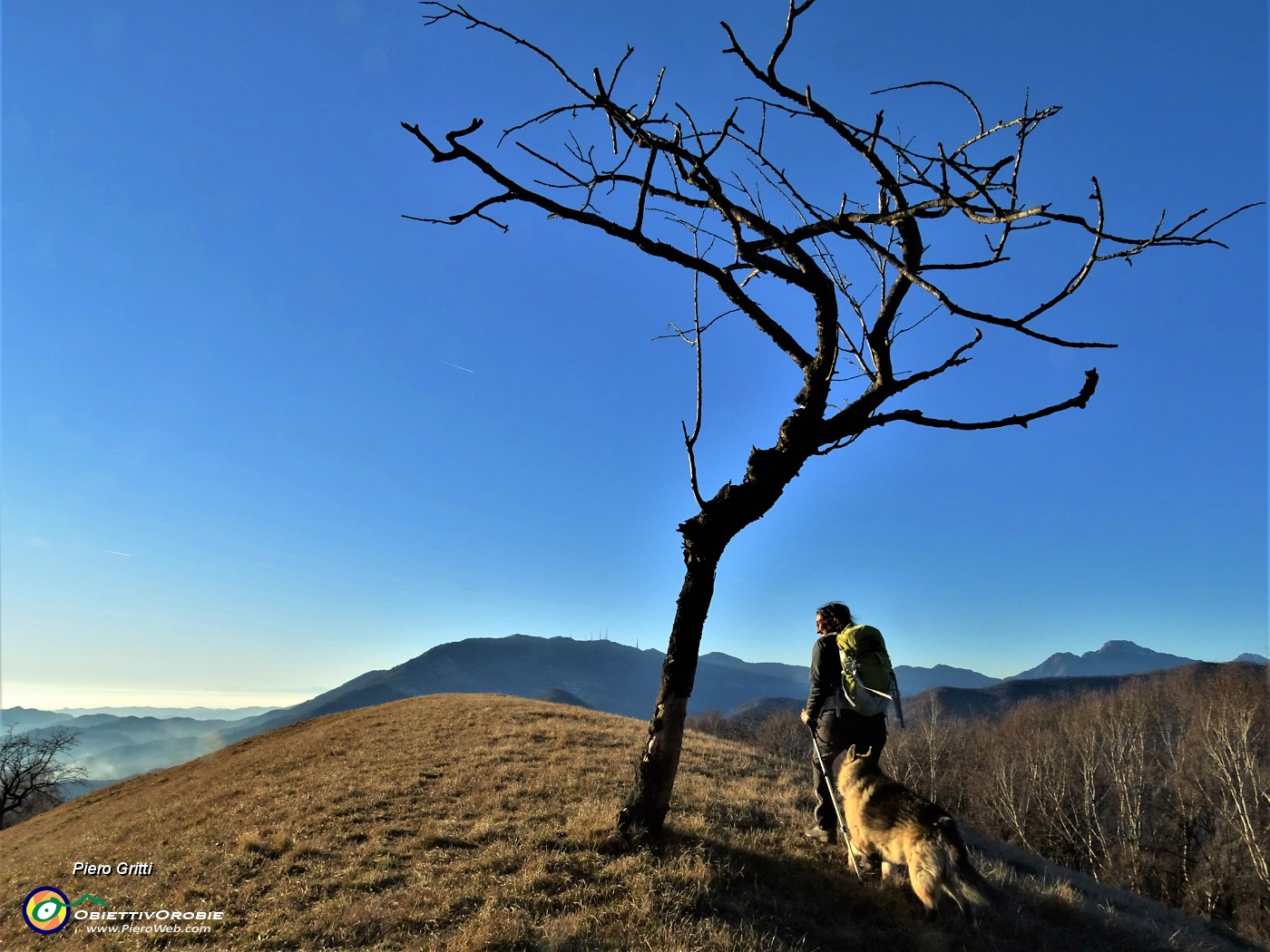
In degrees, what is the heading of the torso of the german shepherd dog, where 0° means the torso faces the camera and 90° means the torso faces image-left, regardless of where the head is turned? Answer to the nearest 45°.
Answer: approximately 135°

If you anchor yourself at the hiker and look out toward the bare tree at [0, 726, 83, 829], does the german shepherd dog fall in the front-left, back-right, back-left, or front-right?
back-left

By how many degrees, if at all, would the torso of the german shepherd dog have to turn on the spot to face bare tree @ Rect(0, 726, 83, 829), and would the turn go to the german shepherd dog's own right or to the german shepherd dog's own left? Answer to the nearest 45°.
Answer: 0° — it already faces it
